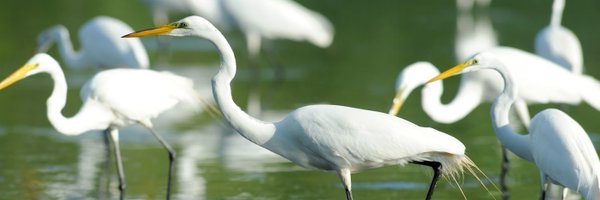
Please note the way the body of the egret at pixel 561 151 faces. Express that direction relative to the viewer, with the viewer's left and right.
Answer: facing to the left of the viewer

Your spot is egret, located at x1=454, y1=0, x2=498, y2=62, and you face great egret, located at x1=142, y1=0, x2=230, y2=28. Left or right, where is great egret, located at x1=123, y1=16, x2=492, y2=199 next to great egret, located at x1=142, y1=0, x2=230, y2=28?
left

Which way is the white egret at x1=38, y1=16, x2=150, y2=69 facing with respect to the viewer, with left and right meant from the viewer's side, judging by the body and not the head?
facing to the left of the viewer

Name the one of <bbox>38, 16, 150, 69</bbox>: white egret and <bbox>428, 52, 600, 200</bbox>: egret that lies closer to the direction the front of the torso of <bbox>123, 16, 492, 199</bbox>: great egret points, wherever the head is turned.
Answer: the white egret

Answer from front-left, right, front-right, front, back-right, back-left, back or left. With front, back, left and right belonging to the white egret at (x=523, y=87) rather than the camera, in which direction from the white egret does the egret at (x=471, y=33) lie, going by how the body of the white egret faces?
right

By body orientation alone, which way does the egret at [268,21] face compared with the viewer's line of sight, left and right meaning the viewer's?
facing to the left of the viewer

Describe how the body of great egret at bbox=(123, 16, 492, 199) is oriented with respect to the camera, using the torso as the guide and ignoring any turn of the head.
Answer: to the viewer's left

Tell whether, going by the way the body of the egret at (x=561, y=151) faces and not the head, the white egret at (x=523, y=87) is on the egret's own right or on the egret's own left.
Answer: on the egret's own right

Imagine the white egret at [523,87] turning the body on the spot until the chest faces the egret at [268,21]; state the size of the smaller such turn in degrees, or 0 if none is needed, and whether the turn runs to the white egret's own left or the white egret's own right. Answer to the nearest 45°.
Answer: approximately 45° to the white egret's own right
